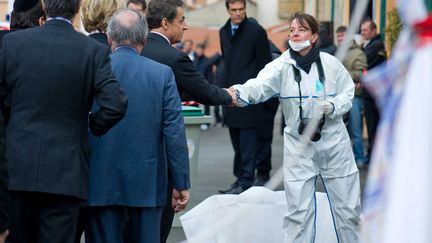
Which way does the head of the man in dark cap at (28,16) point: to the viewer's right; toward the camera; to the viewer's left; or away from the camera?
away from the camera

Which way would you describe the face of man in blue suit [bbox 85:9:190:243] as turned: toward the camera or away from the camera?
away from the camera

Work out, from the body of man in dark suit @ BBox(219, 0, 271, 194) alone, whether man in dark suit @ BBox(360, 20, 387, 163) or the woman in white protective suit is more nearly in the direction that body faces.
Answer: the woman in white protective suit

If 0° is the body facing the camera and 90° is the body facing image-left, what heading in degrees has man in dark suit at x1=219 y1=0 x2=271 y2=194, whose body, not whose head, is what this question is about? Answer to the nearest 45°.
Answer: approximately 45°

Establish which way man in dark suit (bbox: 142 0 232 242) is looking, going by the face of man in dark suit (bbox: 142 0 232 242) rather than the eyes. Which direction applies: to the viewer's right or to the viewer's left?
to the viewer's right

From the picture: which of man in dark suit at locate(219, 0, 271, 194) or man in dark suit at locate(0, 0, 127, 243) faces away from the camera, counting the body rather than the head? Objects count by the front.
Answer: man in dark suit at locate(0, 0, 127, 243)

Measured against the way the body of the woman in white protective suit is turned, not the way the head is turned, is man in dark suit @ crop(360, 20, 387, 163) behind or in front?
behind

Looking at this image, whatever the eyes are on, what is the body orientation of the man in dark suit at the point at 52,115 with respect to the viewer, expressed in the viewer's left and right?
facing away from the viewer

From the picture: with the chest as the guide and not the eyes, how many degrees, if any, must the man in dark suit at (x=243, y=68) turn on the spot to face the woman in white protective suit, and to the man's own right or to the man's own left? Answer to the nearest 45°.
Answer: approximately 45° to the man's own left

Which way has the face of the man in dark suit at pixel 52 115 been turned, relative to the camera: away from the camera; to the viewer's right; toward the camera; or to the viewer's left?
away from the camera
